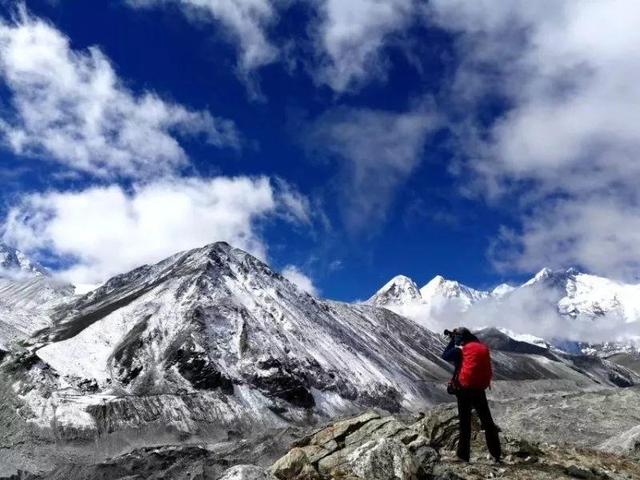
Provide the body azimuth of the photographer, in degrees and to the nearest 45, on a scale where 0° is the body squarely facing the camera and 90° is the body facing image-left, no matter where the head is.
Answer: approximately 135°

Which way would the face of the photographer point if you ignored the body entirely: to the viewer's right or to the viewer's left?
to the viewer's left

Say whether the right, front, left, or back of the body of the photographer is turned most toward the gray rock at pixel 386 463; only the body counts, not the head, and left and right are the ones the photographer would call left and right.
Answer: left

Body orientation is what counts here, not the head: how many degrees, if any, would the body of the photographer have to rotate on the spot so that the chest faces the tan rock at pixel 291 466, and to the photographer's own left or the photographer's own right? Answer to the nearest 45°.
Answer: approximately 45° to the photographer's own left
